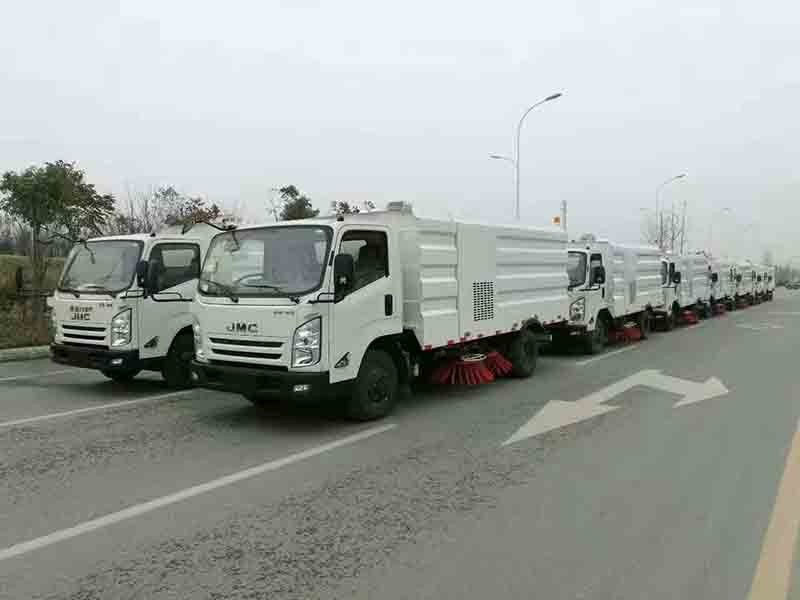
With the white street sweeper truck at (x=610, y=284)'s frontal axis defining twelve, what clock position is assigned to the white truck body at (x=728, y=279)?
the white truck body at (x=728, y=279) is roughly at 5 o'clock from the white street sweeper truck at (x=610, y=284).

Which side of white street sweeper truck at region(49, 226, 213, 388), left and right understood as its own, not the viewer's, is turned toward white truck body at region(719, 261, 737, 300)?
back

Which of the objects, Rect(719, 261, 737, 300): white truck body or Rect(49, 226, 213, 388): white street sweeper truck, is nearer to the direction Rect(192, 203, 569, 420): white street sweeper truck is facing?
the white street sweeper truck

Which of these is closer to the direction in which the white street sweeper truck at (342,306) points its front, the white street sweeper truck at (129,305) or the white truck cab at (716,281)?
the white street sweeper truck

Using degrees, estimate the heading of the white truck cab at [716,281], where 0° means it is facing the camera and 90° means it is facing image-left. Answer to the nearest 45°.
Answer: approximately 45°

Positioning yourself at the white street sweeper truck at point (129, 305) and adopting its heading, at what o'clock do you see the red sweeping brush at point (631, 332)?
The red sweeping brush is roughly at 7 o'clock from the white street sweeper truck.

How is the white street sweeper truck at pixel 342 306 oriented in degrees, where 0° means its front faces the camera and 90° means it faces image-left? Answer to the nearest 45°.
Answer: approximately 45°

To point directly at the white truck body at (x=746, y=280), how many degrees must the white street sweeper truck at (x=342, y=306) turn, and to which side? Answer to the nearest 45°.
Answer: approximately 180°

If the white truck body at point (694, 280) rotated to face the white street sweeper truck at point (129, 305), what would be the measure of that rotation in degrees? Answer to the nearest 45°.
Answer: approximately 45° to its left

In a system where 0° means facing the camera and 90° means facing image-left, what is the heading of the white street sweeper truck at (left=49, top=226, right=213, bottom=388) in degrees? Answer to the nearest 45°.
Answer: approximately 45°

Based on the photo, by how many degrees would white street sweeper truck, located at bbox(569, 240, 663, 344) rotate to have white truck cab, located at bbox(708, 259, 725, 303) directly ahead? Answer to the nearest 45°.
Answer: approximately 135° to its right

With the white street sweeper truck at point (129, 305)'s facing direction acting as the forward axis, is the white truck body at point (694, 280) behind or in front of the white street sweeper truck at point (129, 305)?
behind

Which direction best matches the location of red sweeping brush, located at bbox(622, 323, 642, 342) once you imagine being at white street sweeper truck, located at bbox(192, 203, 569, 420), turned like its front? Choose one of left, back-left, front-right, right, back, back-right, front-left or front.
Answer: back

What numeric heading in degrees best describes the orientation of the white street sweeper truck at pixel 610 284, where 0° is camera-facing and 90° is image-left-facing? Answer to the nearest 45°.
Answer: approximately 45°

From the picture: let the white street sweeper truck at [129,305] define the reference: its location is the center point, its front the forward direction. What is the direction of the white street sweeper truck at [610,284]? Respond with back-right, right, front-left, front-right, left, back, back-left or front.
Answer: back-left

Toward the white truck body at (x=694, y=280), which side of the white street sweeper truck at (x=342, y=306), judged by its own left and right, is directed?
back
